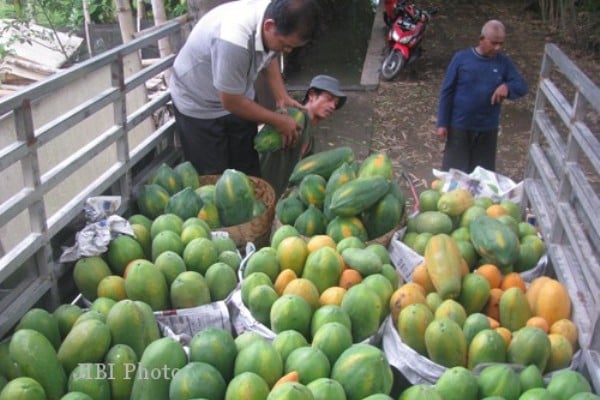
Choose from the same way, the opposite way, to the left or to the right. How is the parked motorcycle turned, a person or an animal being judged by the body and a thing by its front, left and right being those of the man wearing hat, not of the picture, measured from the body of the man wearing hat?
to the right

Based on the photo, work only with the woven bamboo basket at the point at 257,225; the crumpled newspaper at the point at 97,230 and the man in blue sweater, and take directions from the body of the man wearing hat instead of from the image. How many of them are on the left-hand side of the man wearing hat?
1

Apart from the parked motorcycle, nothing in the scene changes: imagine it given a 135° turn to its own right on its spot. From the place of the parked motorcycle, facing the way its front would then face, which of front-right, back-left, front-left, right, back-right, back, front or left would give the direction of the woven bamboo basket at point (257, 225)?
back

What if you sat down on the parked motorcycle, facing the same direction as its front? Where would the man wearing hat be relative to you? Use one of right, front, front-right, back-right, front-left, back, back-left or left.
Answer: front-left

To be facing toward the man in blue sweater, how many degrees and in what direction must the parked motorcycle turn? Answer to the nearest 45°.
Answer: approximately 45° to its left

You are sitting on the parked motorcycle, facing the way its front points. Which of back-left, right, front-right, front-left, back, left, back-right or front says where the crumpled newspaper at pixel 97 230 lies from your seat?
front-left

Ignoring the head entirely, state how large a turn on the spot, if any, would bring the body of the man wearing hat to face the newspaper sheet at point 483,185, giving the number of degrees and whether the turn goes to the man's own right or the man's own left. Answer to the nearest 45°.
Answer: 0° — they already face it

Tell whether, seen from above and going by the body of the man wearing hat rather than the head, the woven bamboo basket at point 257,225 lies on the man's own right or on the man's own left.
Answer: on the man's own right

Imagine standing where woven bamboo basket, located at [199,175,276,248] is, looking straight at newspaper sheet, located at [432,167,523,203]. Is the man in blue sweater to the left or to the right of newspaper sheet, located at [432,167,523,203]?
left

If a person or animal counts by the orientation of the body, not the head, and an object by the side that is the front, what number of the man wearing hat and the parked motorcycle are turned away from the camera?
0

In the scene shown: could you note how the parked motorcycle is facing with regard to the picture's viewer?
facing the viewer and to the left of the viewer

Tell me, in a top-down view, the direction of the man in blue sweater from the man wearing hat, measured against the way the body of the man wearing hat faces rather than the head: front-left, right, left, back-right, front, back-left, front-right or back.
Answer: left

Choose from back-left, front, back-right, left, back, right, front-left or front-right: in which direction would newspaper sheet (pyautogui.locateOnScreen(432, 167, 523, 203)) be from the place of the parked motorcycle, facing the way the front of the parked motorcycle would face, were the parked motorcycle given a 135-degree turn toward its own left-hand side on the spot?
right
